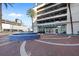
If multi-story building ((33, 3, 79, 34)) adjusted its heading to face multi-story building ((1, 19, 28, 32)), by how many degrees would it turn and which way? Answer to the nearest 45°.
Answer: approximately 45° to its right

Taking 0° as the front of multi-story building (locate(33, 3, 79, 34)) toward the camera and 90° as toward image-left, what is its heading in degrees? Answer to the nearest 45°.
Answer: approximately 45°

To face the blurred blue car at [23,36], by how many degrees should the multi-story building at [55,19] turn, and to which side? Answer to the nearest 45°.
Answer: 0° — it already faces it

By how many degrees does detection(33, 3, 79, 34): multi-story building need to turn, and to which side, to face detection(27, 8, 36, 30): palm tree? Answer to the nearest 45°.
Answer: approximately 45° to its right
